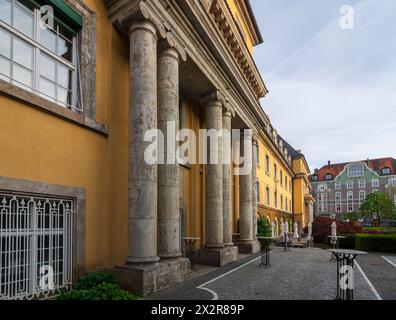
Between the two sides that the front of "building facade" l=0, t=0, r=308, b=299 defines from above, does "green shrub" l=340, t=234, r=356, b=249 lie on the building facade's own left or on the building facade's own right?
on the building facade's own left

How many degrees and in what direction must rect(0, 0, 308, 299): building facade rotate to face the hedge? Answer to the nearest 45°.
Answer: approximately 90° to its left

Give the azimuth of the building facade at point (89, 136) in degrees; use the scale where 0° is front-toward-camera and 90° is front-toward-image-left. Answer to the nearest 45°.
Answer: approximately 315°

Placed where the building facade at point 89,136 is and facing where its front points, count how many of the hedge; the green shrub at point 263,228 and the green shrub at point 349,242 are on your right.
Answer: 0
